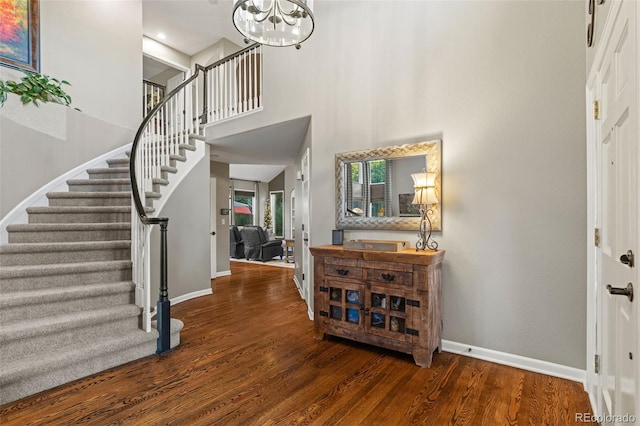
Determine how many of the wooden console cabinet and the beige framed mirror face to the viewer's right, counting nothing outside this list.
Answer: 0

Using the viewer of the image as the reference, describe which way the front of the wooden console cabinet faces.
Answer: facing the viewer and to the left of the viewer

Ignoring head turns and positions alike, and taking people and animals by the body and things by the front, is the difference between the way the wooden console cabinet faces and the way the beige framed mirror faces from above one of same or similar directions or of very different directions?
same or similar directions

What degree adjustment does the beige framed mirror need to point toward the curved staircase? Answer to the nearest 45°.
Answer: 0° — it already faces it

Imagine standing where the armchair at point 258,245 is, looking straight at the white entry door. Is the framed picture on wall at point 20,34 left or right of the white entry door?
right

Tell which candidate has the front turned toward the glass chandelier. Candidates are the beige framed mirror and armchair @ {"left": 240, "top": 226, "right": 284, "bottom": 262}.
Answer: the beige framed mirror

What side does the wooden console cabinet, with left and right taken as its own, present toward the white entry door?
left

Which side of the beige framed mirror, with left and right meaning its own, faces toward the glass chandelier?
front

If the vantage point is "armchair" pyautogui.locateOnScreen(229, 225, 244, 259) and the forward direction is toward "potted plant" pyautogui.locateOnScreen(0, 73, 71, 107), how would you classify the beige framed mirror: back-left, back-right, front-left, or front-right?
front-left

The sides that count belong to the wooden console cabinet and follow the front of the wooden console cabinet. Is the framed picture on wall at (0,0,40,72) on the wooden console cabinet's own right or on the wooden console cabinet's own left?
on the wooden console cabinet's own right

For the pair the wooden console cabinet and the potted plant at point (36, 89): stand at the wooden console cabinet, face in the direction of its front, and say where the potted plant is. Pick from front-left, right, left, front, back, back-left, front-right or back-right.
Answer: front-right
